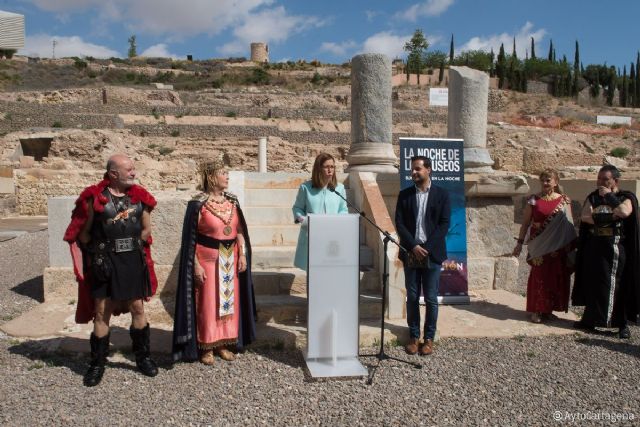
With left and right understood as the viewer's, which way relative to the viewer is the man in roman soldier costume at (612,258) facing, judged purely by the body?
facing the viewer and to the left of the viewer

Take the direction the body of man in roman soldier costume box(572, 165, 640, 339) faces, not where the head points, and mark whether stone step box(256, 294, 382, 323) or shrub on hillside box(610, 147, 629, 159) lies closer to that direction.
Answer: the stone step

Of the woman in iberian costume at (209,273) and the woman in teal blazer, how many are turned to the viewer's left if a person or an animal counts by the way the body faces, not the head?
0

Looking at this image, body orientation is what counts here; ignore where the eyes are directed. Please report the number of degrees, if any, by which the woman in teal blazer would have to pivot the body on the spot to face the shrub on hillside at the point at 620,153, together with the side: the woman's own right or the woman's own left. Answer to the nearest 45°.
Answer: approximately 90° to the woman's own left

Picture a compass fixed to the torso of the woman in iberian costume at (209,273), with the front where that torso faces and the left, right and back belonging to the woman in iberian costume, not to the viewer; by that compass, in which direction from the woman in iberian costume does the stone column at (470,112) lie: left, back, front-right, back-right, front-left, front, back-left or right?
left

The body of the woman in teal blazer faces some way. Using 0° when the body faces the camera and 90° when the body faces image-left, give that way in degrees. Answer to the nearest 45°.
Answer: approximately 315°
